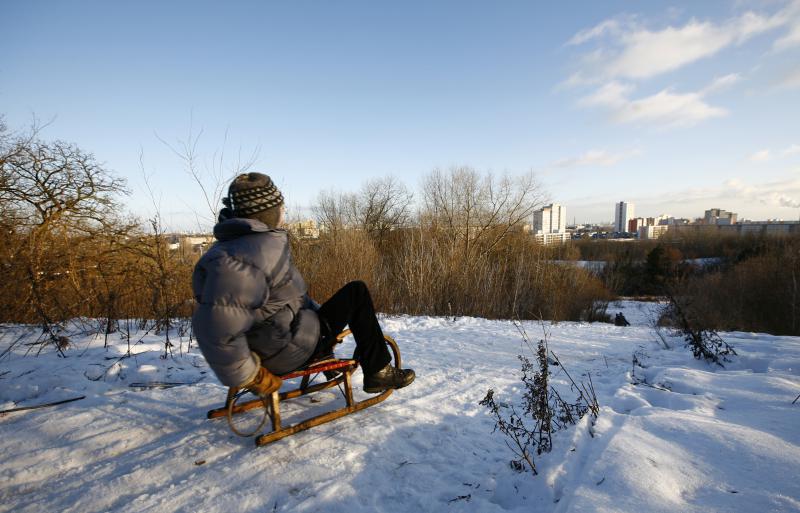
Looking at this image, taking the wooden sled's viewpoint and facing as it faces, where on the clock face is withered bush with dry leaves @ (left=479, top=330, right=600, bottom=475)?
The withered bush with dry leaves is roughly at 2 o'clock from the wooden sled.

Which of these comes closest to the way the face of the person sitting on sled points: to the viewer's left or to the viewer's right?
to the viewer's right

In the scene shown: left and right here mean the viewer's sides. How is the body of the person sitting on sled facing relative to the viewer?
facing away from the viewer and to the right of the viewer

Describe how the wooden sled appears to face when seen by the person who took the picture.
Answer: facing away from the viewer and to the right of the viewer
